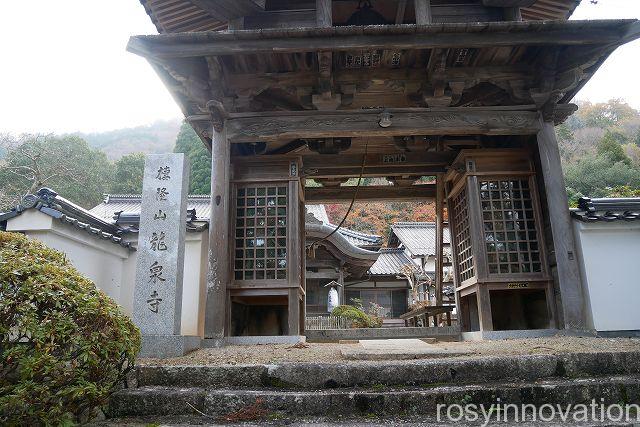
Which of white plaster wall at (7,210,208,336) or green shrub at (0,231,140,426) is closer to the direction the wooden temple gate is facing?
the green shrub

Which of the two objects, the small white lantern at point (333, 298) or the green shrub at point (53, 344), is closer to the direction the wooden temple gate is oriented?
the green shrub

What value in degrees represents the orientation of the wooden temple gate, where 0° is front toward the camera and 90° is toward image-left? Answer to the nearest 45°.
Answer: approximately 0°

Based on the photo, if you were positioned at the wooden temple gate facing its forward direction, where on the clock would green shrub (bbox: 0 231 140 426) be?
The green shrub is roughly at 1 o'clock from the wooden temple gate.

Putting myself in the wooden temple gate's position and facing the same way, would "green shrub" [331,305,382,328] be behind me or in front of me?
behind

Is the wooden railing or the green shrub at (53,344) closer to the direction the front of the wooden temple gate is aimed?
the green shrub

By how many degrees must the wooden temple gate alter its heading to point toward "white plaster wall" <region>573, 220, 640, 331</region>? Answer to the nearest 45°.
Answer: approximately 90° to its left

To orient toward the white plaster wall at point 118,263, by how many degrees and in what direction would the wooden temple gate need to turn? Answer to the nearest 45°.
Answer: approximately 90° to its right

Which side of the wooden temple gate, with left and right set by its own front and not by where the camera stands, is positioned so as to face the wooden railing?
back

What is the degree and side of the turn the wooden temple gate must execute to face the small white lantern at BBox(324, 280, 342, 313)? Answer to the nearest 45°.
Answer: approximately 180°
